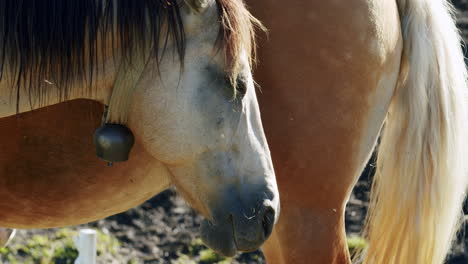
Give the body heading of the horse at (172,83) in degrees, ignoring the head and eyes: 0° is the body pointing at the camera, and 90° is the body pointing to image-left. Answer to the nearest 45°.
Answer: approximately 270°

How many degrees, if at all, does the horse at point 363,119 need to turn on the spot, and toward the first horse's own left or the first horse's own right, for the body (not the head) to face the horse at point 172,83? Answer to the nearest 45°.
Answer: approximately 45° to the first horse's own left
